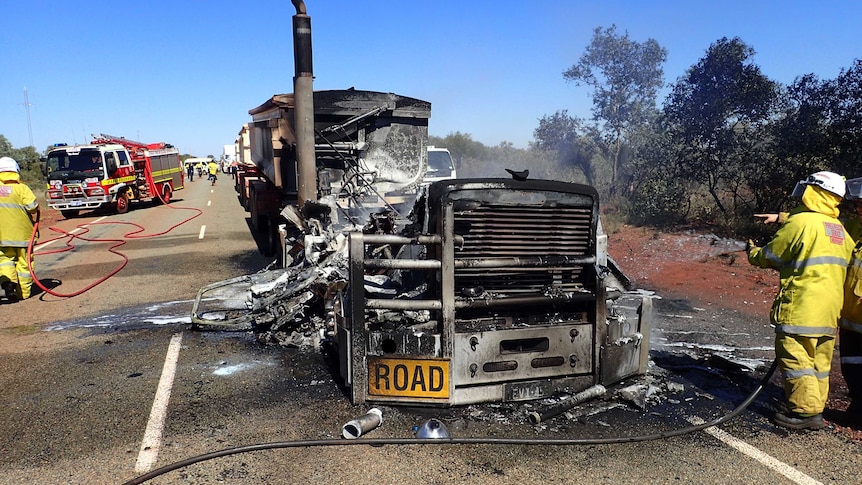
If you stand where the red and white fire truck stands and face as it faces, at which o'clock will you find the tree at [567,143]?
The tree is roughly at 8 o'clock from the red and white fire truck.

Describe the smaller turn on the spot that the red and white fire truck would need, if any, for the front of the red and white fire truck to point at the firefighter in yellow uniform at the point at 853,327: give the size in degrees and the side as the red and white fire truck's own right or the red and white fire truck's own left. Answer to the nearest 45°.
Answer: approximately 45° to the red and white fire truck's own left

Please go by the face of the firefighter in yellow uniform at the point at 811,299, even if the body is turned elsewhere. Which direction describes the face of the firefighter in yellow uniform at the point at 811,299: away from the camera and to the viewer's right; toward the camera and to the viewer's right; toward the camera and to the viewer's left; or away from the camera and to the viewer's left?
away from the camera and to the viewer's left

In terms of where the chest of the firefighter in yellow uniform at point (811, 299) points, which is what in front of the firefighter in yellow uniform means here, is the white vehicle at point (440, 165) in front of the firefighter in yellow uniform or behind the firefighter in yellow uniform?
in front

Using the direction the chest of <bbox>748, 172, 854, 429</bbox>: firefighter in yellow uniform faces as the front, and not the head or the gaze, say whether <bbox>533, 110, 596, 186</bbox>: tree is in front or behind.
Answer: in front

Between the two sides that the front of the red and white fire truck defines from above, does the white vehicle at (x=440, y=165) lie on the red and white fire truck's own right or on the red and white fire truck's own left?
on the red and white fire truck's own left

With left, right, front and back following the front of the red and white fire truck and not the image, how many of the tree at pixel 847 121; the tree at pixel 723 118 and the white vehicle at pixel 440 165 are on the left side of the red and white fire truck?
3

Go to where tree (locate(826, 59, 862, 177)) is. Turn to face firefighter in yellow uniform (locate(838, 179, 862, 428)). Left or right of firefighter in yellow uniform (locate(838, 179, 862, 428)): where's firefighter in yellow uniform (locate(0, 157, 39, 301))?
right

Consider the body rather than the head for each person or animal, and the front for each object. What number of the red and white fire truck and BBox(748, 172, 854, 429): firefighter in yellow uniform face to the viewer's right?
0

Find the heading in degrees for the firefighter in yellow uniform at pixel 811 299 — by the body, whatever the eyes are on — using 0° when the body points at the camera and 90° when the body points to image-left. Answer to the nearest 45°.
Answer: approximately 135°

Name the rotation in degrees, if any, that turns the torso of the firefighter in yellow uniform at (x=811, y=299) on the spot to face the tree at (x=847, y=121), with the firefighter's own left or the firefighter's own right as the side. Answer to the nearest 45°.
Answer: approximately 45° to the firefighter's own right

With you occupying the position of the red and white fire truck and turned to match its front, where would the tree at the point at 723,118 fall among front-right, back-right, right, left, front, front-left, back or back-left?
left

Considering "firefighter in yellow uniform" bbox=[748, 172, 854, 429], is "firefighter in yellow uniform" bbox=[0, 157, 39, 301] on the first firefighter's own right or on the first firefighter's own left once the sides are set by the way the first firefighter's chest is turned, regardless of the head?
on the first firefighter's own left
